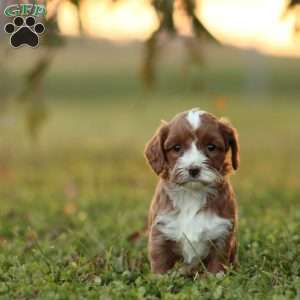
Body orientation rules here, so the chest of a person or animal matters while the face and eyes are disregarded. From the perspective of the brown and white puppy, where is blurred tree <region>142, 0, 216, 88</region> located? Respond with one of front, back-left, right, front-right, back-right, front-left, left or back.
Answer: back

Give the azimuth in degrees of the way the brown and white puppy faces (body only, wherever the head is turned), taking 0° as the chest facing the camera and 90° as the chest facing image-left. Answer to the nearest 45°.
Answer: approximately 0°

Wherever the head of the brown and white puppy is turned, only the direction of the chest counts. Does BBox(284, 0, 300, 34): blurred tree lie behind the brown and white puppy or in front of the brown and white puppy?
behind

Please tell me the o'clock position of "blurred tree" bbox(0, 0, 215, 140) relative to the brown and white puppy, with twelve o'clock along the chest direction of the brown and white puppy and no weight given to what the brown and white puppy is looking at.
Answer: The blurred tree is roughly at 5 o'clock from the brown and white puppy.

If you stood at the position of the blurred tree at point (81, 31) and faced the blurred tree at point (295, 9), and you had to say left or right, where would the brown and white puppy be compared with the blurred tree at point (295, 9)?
right
